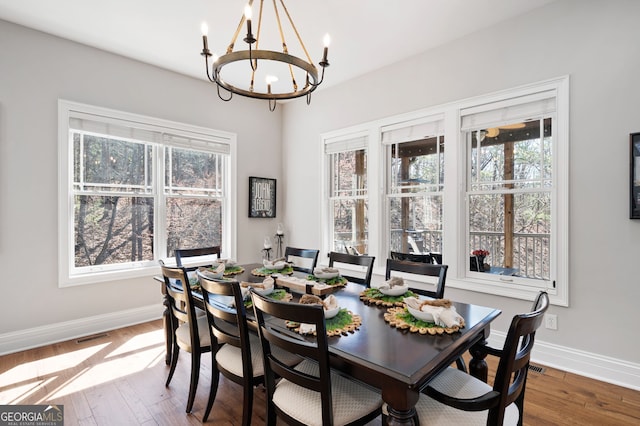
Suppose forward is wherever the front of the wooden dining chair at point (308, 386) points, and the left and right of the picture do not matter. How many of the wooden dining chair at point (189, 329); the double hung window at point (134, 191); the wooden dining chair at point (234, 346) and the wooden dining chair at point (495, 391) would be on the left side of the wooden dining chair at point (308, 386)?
3

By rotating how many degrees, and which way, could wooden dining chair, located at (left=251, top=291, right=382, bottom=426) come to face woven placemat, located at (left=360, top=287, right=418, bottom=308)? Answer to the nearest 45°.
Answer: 0° — it already faces it

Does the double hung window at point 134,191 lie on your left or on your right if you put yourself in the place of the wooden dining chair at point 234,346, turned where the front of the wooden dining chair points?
on your left

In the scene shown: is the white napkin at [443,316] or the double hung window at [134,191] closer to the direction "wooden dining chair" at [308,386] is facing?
the white napkin

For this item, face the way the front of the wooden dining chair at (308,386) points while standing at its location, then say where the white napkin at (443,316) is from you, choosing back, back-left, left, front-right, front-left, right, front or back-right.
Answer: front-right

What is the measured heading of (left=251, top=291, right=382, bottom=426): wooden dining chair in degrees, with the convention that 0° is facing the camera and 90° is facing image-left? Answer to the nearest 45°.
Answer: approximately 225°

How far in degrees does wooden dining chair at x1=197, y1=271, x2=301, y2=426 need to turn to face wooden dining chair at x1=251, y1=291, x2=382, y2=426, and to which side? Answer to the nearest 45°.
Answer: approximately 90° to its right

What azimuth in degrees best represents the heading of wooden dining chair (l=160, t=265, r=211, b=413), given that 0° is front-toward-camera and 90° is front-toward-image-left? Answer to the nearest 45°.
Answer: approximately 225°

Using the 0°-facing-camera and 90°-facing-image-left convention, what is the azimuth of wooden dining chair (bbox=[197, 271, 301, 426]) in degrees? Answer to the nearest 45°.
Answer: approximately 225°

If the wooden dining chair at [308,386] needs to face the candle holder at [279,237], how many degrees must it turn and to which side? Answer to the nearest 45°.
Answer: approximately 45° to its left

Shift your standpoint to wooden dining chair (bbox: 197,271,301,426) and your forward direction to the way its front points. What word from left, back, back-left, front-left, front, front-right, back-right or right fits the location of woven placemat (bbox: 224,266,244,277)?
front-left
